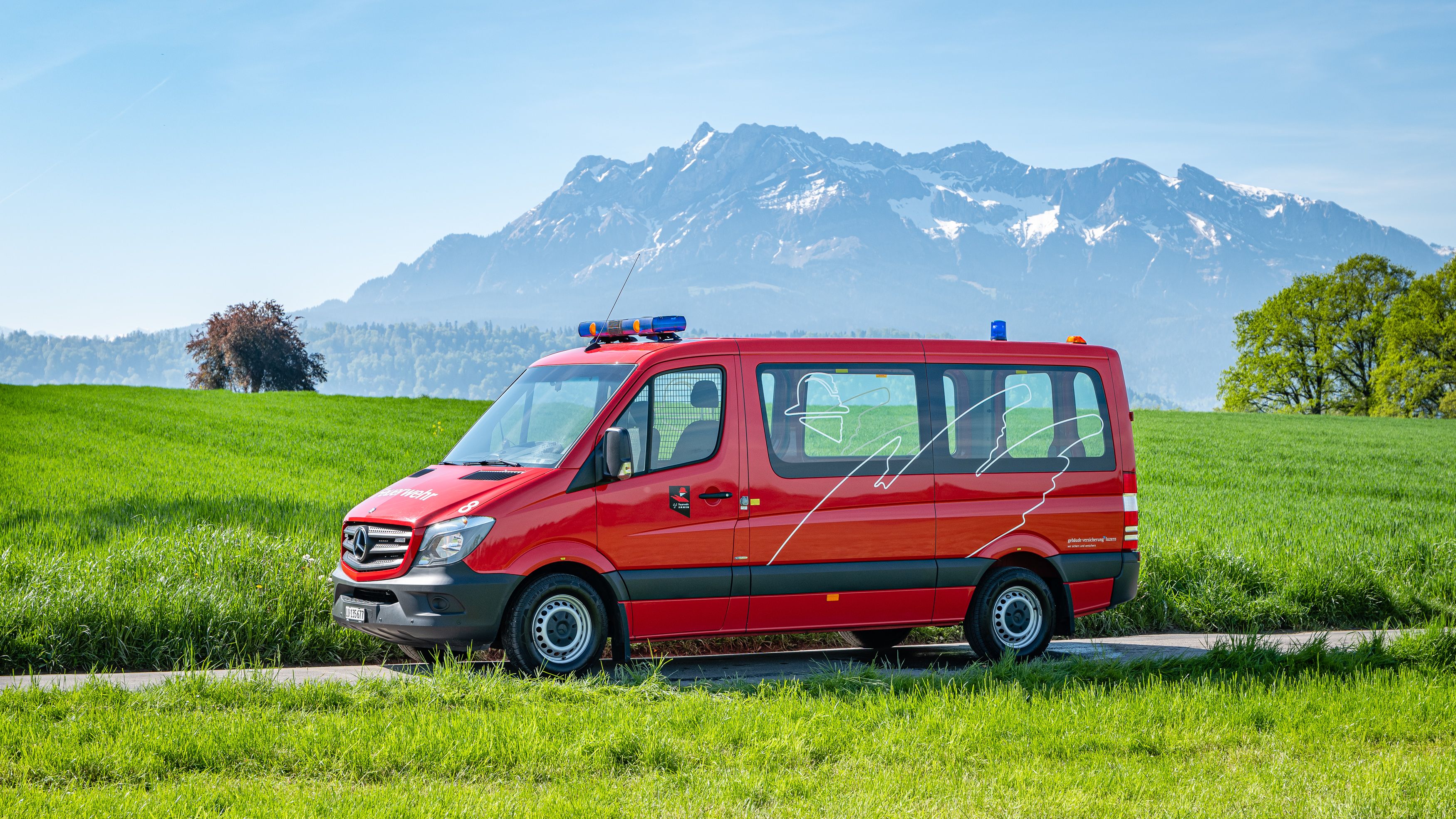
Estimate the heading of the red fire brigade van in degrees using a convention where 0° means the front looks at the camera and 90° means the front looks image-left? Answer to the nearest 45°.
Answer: approximately 45°
